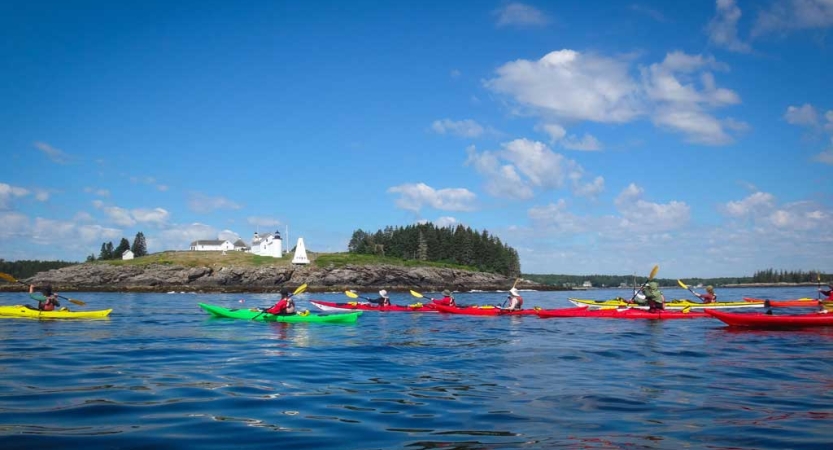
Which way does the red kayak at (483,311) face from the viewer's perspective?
to the viewer's left

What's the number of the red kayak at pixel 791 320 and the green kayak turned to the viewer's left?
2

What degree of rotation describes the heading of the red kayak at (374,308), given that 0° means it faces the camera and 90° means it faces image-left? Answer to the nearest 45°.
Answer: approximately 90°

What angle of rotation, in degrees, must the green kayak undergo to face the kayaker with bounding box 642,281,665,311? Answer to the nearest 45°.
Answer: approximately 180°

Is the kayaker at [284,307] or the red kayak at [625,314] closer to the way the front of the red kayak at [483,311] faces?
the kayaker

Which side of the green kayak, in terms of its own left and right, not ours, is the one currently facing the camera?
left

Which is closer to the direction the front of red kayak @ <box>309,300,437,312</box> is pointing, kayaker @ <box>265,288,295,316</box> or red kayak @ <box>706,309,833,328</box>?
the kayaker

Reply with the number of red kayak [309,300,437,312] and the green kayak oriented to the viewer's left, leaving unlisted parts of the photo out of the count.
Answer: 2

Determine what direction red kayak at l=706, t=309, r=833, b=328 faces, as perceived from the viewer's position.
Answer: facing to the left of the viewer

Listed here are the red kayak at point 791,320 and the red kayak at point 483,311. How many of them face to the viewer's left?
2
